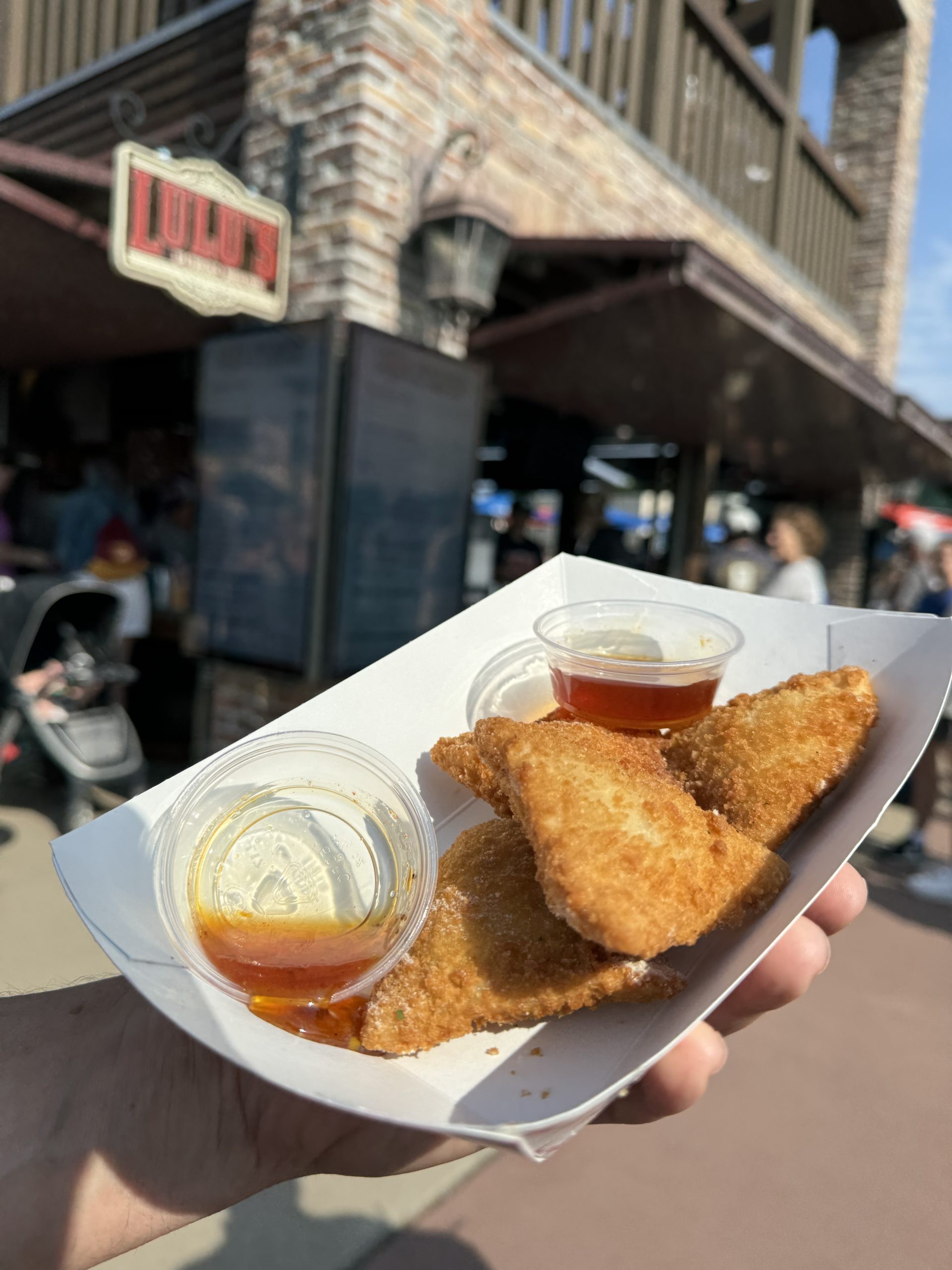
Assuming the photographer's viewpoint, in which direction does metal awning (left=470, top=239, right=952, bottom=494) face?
facing the viewer and to the right of the viewer

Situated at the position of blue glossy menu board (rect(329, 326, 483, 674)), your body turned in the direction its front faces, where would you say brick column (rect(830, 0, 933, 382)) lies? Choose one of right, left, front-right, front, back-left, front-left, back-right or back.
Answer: left

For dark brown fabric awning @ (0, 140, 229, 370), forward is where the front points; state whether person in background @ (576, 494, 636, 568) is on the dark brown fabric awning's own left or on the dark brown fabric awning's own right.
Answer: on the dark brown fabric awning's own left

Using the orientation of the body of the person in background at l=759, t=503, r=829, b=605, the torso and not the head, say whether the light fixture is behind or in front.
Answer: in front

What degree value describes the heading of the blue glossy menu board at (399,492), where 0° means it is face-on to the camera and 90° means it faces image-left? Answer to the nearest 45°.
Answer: approximately 315°

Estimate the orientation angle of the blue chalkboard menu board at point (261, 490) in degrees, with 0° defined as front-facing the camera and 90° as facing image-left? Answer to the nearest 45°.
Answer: approximately 45°

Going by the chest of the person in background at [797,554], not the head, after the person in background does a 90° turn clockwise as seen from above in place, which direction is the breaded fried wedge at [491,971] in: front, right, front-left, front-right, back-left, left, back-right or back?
back

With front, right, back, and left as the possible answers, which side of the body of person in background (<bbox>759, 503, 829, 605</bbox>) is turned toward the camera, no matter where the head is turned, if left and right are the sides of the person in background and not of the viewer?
left
